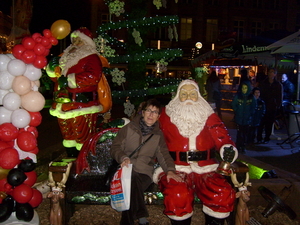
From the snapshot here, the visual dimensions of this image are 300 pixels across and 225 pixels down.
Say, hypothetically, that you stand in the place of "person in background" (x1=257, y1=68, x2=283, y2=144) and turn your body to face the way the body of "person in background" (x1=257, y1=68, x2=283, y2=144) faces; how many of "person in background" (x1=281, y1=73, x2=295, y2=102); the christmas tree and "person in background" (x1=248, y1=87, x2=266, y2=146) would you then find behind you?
1

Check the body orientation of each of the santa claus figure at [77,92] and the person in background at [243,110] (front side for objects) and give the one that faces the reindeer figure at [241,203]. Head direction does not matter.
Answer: the person in background

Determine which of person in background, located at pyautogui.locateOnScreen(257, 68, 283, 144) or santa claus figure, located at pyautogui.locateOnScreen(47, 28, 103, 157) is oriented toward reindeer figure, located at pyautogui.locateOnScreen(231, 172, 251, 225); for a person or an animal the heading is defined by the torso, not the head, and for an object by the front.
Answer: the person in background

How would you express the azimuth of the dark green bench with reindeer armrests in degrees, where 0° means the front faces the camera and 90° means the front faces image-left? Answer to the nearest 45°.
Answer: approximately 0°
